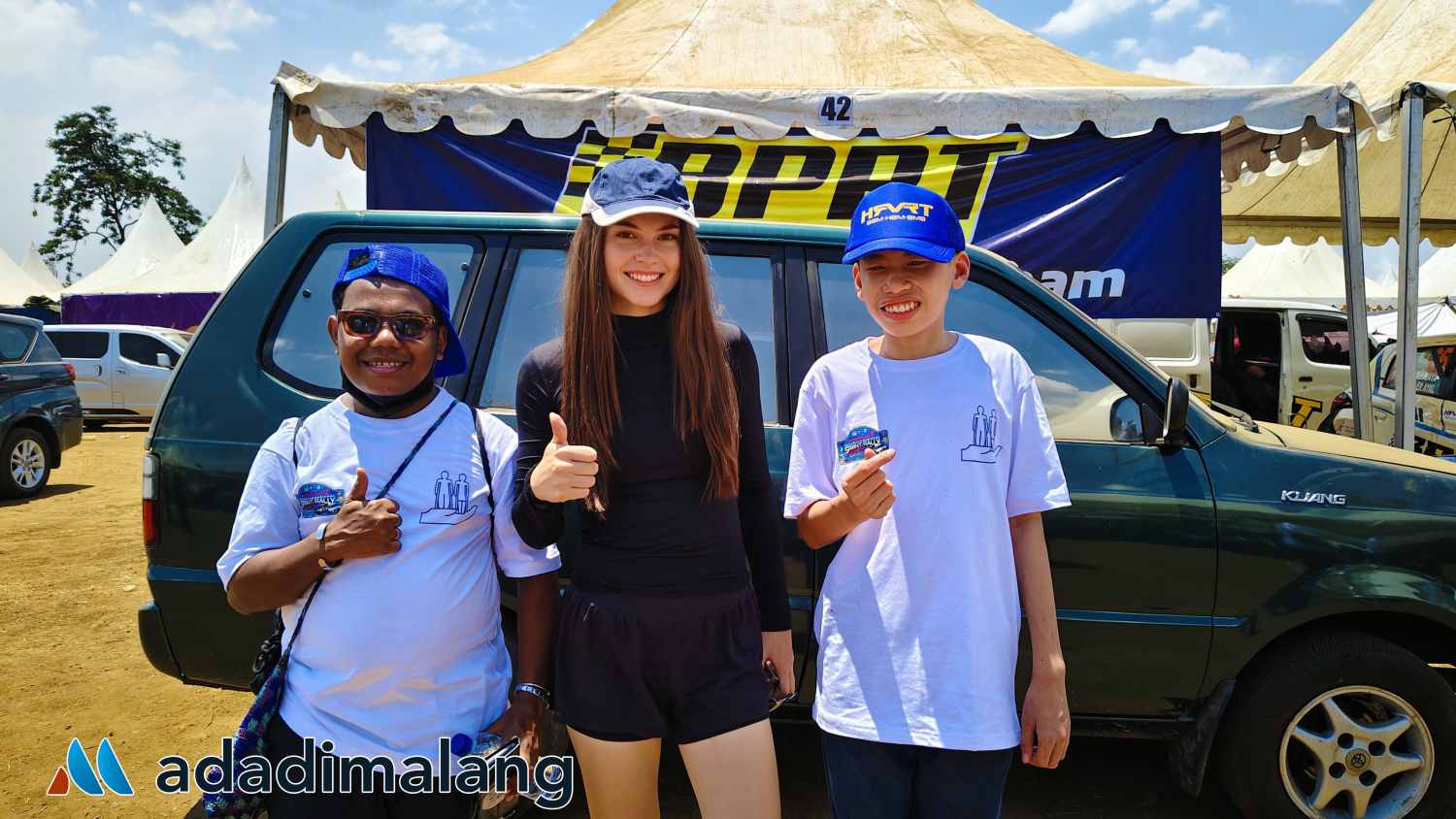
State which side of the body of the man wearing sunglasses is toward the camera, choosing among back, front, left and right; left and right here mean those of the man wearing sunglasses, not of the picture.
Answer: front

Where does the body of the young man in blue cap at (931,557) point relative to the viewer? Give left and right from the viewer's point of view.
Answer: facing the viewer

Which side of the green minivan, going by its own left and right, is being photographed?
right

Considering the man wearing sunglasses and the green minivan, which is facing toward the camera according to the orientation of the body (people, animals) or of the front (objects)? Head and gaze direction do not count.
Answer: the man wearing sunglasses

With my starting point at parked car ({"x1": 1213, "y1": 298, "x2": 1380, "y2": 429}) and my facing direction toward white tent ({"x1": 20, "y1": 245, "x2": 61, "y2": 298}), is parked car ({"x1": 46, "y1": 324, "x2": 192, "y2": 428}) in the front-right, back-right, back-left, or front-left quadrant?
front-left

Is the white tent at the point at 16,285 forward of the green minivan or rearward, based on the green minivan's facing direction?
rearward

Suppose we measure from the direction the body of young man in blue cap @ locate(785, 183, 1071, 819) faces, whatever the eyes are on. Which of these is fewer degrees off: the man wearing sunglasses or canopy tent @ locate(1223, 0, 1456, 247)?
the man wearing sunglasses

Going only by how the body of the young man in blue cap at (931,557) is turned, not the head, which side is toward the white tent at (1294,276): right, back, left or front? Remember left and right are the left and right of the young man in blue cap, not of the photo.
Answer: back

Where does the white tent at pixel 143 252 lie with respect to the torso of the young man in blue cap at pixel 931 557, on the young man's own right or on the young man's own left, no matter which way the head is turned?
on the young man's own right

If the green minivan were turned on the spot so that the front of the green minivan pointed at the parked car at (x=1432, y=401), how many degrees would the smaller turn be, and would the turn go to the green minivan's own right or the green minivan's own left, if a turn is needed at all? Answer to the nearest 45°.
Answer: approximately 45° to the green minivan's own left

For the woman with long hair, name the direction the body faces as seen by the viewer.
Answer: toward the camera

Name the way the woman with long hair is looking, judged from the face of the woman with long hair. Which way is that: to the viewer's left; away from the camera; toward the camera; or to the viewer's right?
toward the camera

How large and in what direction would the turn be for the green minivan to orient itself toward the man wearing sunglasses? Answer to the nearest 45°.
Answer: approximately 135° to its right

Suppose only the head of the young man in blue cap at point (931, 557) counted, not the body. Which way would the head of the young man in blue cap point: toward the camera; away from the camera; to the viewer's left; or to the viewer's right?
toward the camera

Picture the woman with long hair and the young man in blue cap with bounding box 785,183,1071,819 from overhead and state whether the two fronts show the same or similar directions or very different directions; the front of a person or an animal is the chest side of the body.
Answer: same or similar directions
